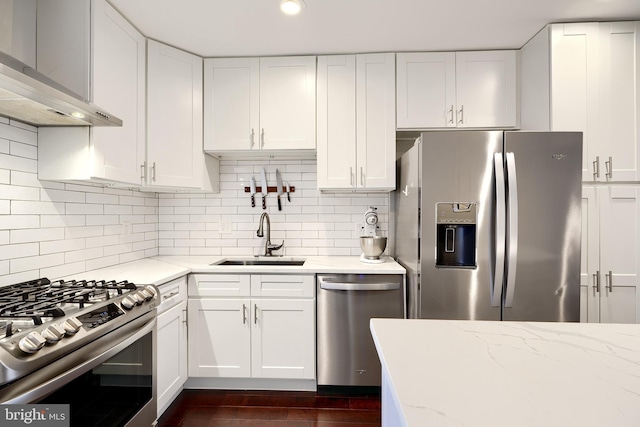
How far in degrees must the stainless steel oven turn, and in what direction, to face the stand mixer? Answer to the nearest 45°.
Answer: approximately 45° to its left
